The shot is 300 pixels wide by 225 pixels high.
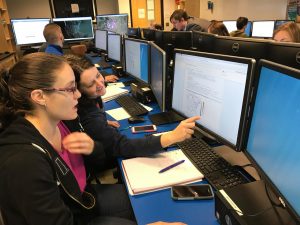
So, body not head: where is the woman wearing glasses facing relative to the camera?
to the viewer's right

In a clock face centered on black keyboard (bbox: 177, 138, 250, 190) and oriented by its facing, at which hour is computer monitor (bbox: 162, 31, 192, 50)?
The computer monitor is roughly at 4 o'clock from the black keyboard.

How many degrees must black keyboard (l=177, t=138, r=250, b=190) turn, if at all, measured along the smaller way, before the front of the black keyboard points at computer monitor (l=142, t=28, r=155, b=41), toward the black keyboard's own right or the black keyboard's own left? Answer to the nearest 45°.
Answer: approximately 135° to the black keyboard's own right
